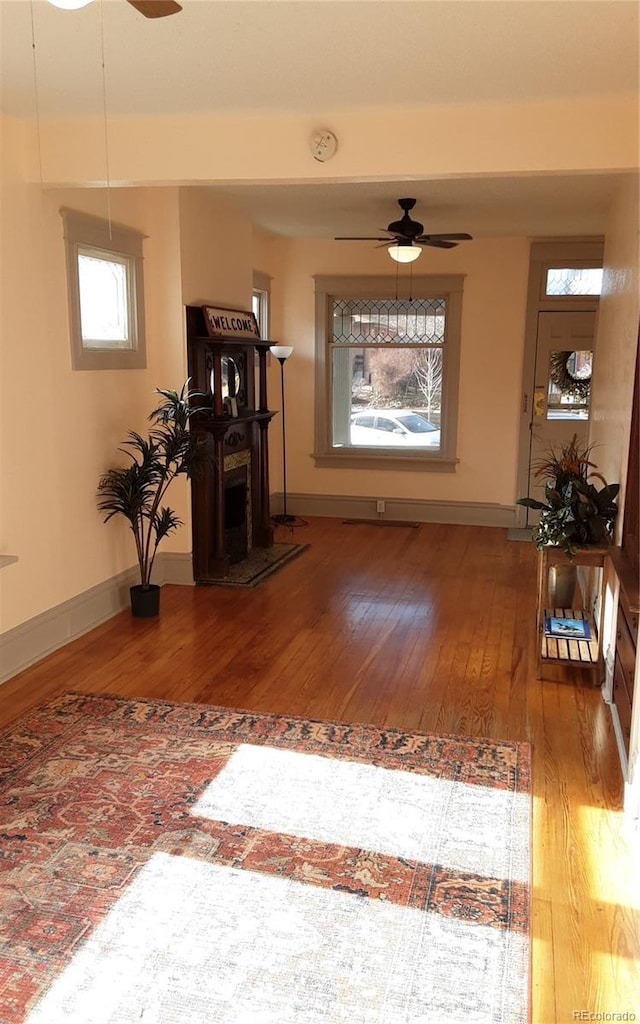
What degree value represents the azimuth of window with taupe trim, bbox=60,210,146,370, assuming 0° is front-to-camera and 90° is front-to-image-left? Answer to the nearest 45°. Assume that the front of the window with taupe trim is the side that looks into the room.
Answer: approximately 315°

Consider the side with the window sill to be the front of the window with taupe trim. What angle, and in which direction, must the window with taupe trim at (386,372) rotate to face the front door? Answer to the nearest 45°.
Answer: approximately 90° to its left

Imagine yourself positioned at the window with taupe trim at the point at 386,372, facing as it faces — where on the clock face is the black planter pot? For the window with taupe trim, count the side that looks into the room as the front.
The black planter pot is roughly at 1 o'clock from the window with taupe trim.

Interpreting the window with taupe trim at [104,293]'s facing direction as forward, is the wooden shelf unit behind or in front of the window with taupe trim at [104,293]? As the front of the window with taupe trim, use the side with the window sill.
in front

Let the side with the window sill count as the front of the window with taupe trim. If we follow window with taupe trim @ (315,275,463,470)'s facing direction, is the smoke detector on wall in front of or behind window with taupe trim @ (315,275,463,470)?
in front

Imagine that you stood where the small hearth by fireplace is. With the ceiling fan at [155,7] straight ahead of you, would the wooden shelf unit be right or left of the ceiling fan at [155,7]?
left

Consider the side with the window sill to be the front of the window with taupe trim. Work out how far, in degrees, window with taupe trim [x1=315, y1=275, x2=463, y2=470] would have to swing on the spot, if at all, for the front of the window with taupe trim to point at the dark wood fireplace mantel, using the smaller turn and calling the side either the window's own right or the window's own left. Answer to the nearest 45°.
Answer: approximately 45° to the window's own right

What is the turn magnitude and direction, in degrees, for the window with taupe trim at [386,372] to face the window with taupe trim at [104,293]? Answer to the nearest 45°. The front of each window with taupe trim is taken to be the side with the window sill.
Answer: approximately 45° to its right

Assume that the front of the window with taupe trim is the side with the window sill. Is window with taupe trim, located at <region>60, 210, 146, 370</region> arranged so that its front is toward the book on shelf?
yes

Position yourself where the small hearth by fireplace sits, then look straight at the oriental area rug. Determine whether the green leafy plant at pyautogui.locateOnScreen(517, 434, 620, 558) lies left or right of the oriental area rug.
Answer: left
